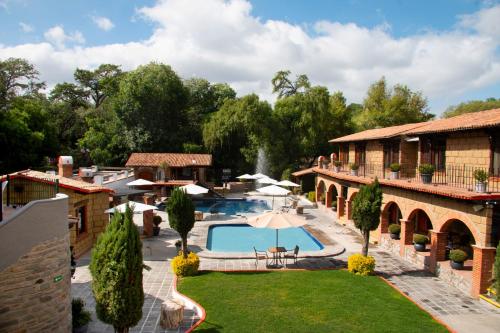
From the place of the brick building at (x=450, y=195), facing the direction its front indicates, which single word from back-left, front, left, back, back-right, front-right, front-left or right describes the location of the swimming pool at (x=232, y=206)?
right

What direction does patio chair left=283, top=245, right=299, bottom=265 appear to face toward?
to the viewer's left

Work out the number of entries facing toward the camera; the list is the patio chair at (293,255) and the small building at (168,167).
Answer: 1

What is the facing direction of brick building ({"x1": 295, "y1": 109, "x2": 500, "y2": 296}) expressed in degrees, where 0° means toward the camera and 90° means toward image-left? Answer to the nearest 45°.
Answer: approximately 45°

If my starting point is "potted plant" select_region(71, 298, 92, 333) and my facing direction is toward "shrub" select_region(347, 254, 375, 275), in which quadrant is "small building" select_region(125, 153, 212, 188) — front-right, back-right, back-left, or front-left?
front-left

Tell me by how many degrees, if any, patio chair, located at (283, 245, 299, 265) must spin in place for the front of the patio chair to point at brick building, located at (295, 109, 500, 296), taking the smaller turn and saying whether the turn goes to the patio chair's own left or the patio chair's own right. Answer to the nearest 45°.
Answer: approximately 180°

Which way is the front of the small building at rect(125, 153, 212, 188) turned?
toward the camera

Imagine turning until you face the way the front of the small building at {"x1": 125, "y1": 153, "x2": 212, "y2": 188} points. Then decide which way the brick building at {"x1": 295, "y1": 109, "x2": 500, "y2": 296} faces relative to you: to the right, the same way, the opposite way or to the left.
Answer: to the right

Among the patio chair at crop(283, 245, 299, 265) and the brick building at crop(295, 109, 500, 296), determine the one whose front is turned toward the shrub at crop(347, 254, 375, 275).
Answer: the brick building

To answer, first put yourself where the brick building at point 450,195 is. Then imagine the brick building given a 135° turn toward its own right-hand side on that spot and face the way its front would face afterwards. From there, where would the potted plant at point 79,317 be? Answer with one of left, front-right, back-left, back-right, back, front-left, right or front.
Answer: back-left

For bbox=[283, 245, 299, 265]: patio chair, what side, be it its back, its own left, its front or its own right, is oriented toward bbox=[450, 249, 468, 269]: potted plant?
back

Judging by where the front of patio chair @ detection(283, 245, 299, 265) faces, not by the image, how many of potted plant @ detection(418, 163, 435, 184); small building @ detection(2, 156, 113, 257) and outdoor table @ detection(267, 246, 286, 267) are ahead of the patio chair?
2

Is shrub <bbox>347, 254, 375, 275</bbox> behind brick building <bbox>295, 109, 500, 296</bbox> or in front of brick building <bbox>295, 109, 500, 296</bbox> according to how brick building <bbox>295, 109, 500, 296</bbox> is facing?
in front

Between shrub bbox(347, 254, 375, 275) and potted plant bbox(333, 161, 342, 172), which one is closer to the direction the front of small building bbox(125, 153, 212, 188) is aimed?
the shrub

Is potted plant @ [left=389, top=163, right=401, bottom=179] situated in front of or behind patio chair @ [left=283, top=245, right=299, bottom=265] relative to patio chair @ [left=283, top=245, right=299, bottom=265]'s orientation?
behind

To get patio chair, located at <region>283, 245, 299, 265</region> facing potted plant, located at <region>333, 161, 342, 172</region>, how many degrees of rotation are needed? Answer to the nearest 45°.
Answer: approximately 90° to its right

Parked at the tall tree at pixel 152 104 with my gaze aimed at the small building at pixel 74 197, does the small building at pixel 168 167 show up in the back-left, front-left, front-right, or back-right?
front-left

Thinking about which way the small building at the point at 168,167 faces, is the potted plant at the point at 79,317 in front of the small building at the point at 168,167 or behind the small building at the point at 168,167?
in front
